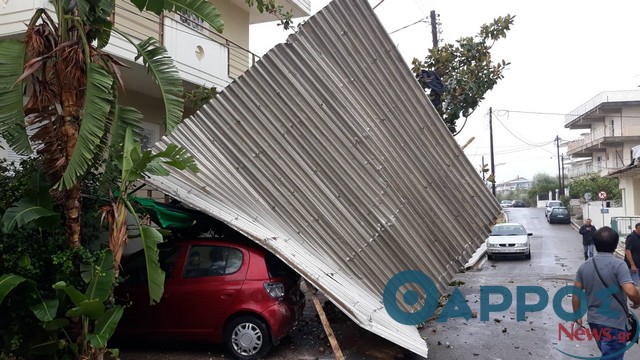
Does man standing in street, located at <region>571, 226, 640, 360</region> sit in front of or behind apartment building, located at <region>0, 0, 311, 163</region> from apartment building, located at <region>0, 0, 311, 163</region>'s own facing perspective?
in front

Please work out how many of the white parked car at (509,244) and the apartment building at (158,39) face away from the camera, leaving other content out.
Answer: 0

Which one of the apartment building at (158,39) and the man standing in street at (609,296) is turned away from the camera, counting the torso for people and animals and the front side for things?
the man standing in street

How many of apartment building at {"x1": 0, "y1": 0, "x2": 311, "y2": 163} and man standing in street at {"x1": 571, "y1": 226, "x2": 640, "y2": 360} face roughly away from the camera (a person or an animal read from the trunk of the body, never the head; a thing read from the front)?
1

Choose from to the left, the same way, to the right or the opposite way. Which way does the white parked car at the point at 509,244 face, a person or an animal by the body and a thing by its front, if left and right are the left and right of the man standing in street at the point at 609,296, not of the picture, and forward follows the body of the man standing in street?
the opposite way

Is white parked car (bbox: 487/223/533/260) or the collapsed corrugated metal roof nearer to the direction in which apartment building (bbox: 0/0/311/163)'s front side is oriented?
the collapsed corrugated metal roof

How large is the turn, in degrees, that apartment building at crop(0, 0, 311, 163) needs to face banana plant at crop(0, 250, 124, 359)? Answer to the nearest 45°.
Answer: approximately 45° to its right

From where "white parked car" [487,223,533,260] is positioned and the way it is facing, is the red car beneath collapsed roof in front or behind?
in front

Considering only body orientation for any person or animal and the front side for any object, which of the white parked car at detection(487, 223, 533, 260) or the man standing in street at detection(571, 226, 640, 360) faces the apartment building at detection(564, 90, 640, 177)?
the man standing in street

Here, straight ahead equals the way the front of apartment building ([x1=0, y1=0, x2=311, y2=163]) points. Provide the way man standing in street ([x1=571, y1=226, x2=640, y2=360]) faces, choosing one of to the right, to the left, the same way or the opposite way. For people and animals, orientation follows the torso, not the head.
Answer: to the left

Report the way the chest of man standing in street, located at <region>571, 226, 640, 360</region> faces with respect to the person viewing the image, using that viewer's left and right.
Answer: facing away from the viewer

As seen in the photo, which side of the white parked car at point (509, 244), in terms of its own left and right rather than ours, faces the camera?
front

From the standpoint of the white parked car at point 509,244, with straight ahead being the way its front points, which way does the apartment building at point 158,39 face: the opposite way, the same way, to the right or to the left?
to the left

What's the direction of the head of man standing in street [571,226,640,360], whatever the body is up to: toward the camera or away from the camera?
away from the camera

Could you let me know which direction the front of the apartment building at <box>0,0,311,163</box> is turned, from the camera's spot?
facing the viewer and to the right of the viewer

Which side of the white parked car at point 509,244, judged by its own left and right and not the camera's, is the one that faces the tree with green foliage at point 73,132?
front

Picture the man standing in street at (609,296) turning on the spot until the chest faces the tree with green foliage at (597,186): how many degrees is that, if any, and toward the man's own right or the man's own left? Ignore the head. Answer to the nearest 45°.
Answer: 0° — they already face it
